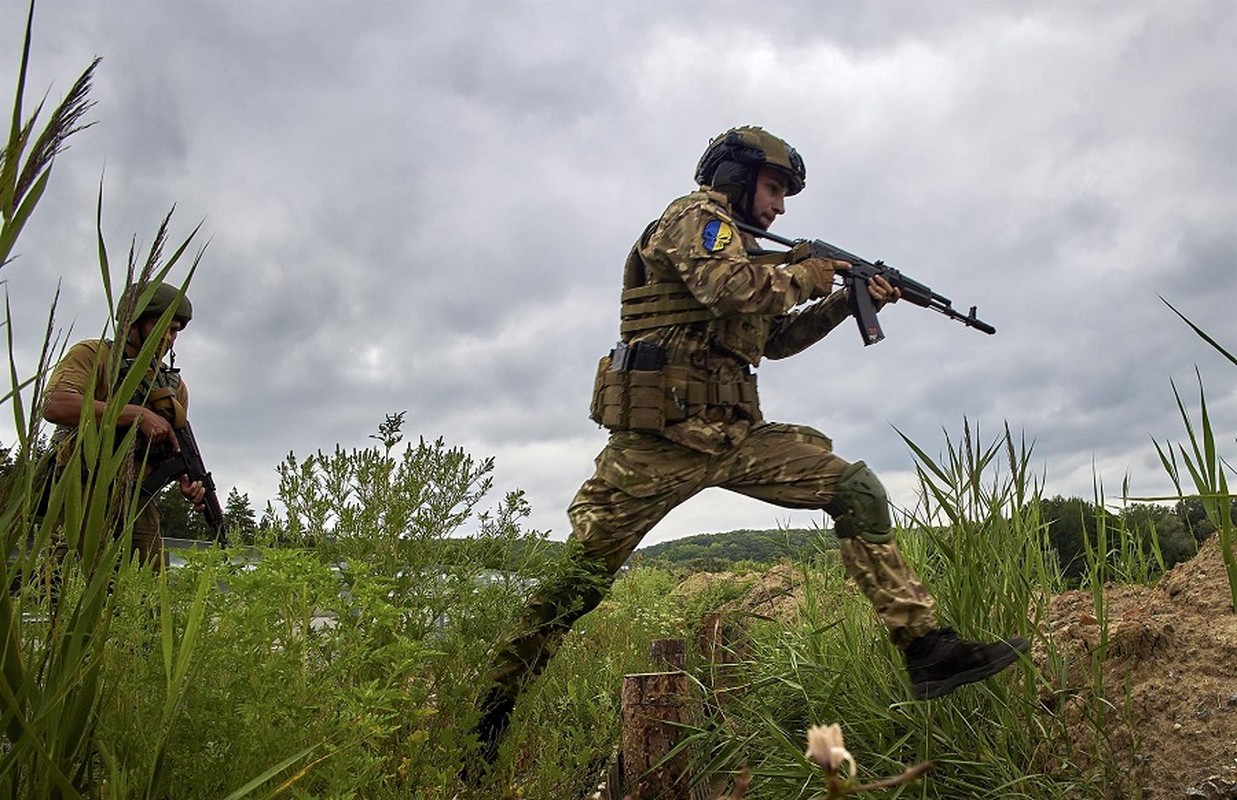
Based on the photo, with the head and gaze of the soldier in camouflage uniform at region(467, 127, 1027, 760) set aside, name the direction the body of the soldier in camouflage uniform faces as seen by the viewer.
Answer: to the viewer's right

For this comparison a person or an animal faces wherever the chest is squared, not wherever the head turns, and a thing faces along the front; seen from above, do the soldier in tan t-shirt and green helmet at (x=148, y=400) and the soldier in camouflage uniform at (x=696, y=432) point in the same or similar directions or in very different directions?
same or similar directions

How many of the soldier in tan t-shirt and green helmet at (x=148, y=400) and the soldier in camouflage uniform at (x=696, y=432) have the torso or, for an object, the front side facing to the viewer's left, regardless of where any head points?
0

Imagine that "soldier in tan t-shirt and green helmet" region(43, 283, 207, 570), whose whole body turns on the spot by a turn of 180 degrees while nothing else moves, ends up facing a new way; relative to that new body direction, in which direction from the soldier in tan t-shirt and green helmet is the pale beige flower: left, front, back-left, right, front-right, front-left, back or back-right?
back-left

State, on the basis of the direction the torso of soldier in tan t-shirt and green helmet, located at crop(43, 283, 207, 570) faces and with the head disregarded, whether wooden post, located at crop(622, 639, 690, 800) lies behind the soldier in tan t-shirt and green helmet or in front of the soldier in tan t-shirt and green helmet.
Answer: in front

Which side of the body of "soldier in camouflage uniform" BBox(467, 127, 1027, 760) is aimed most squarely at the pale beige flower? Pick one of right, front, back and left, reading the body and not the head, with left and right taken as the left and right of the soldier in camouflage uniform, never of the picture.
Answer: right

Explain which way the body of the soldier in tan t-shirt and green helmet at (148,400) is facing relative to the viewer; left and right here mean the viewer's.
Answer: facing the viewer and to the right of the viewer

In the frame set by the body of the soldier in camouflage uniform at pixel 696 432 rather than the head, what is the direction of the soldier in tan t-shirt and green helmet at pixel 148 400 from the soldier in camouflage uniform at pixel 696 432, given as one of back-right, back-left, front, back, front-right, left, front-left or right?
back

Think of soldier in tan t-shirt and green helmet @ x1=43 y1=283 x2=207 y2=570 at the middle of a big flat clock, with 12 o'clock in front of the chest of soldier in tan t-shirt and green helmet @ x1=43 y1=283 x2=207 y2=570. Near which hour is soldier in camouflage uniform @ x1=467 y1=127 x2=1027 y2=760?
soldier in camouflage uniform @ x1=467 y1=127 x2=1027 y2=760 is roughly at 12 o'clock from soldier in tan t-shirt and green helmet @ x1=43 y1=283 x2=207 y2=570.

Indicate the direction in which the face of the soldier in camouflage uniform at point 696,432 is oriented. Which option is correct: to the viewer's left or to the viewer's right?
to the viewer's right
